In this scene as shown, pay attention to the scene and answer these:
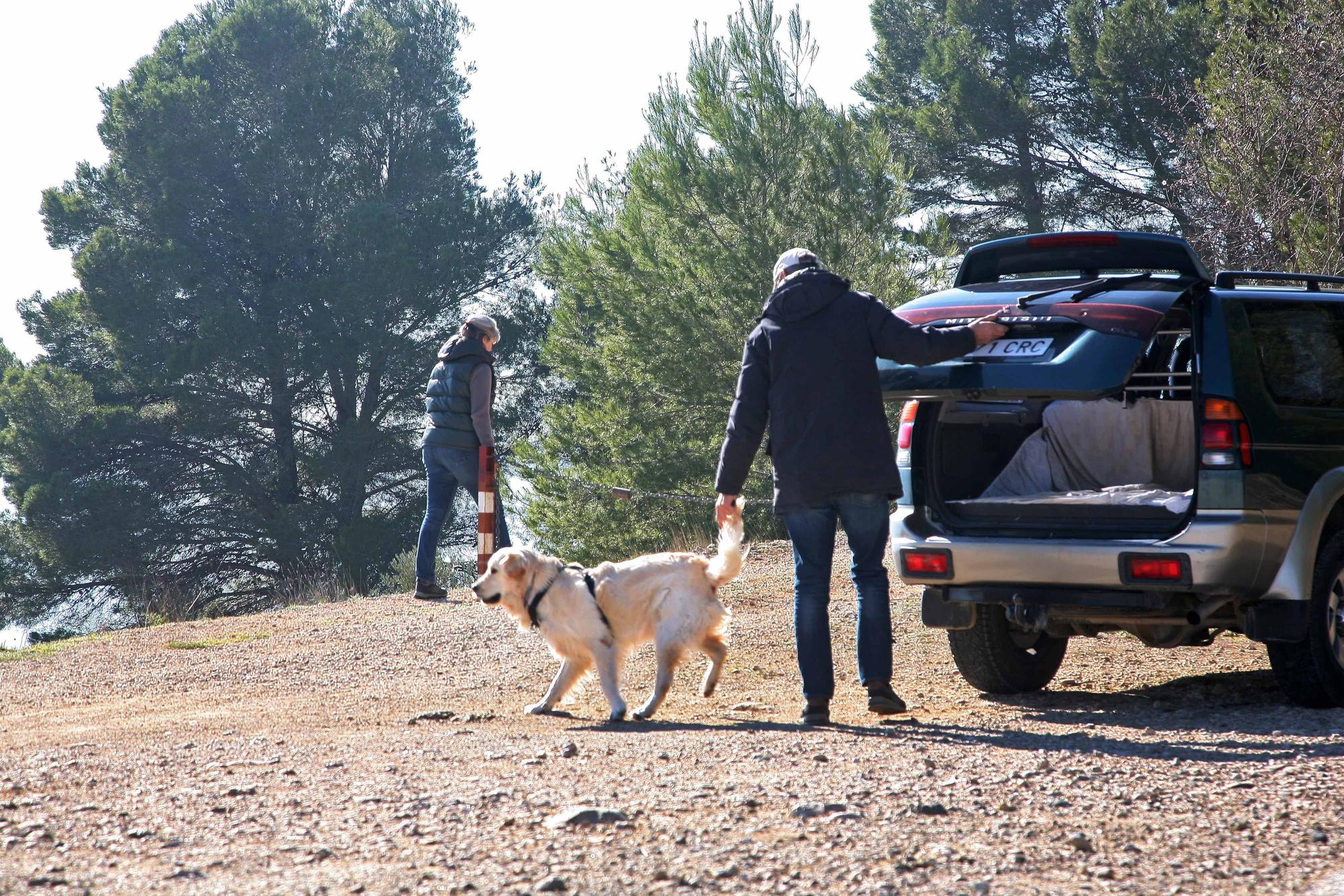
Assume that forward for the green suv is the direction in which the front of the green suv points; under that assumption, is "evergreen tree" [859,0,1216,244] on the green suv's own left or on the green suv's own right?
on the green suv's own left

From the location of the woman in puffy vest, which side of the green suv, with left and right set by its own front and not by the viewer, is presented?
left

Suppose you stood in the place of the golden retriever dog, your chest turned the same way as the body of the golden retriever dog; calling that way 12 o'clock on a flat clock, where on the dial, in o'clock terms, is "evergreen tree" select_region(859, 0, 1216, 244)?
The evergreen tree is roughly at 4 o'clock from the golden retriever dog.

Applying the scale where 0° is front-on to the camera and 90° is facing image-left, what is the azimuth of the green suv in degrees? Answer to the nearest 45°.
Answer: approximately 225°

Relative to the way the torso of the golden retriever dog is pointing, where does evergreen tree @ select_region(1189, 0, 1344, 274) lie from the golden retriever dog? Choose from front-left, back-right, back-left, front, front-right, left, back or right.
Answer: back-right

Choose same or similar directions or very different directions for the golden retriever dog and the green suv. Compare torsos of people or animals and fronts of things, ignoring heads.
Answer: very different directions

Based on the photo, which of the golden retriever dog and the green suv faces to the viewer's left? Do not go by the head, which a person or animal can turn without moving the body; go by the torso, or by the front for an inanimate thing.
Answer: the golden retriever dog

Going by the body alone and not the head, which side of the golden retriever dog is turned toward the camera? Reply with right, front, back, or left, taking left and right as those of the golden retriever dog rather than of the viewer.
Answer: left

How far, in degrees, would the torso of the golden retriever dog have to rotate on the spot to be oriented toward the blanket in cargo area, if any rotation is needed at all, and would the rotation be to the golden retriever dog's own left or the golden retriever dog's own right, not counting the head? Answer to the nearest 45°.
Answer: approximately 180°

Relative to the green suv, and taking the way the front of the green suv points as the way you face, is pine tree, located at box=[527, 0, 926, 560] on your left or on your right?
on your left

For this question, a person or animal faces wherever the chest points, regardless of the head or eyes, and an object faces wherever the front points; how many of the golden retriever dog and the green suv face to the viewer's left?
1
